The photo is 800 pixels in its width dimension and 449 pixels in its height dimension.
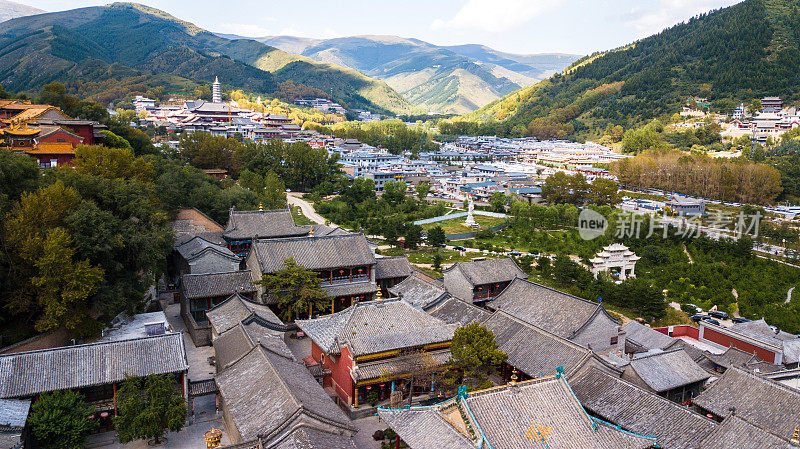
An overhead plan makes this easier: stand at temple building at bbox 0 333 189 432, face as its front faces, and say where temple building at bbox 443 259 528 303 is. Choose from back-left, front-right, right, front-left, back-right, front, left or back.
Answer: left

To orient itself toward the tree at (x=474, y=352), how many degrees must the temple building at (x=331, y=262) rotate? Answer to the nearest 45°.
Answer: approximately 45° to its left

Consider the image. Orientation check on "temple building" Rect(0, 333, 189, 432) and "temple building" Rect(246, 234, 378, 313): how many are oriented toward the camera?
2

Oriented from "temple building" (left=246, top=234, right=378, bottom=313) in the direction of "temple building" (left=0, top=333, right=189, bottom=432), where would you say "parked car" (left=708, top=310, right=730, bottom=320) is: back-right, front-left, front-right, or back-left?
back-left

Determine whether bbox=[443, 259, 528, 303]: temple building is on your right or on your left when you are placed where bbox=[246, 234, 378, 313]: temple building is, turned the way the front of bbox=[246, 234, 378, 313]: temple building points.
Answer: on your left

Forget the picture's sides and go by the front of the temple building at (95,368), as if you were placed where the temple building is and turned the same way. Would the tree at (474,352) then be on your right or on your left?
on your left

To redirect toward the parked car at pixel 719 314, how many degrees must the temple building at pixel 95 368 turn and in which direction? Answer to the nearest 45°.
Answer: approximately 90° to its left

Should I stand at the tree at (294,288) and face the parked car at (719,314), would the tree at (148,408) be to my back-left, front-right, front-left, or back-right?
back-right

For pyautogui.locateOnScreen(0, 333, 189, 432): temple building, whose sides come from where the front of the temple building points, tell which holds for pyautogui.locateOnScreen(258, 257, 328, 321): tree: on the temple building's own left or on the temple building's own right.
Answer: on the temple building's own left

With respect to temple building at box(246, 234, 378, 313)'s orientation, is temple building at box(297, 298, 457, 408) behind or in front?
in front

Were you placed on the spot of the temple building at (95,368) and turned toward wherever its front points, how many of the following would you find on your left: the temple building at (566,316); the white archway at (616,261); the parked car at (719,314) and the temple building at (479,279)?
4

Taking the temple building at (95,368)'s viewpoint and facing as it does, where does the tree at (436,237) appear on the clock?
The tree is roughly at 8 o'clock from the temple building.

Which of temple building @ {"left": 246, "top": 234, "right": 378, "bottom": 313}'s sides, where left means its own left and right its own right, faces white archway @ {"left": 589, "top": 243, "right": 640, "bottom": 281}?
left

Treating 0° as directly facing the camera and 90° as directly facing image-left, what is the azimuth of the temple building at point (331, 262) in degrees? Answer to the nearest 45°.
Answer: approximately 0°

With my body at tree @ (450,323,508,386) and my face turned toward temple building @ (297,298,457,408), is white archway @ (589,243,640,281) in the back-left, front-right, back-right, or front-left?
back-right
